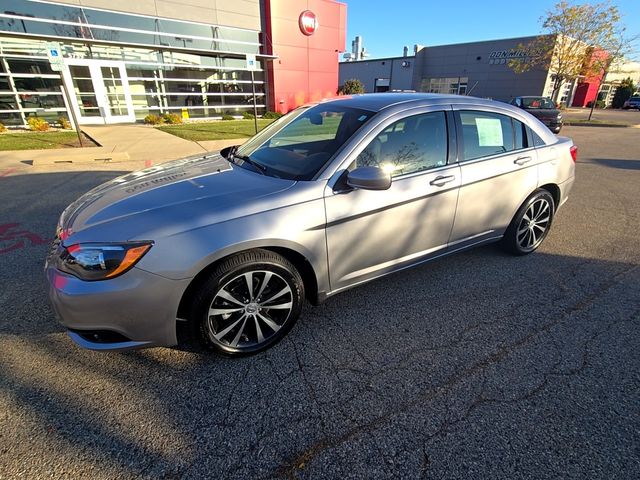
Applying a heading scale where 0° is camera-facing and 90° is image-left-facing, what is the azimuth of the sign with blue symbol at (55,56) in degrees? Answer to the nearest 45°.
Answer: approximately 0°

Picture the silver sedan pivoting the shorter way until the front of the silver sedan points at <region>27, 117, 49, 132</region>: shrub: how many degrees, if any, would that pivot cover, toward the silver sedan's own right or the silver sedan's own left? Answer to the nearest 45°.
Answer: approximately 90° to the silver sedan's own right

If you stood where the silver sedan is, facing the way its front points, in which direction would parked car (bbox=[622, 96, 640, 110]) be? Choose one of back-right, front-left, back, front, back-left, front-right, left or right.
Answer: back

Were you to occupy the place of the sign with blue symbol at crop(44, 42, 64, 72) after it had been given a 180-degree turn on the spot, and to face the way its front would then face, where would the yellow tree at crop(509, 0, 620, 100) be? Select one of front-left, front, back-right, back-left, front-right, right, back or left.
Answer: right

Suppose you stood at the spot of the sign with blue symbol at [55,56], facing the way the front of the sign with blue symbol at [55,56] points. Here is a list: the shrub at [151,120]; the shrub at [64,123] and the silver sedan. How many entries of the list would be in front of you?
1

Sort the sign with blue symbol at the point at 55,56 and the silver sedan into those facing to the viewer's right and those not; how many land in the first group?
0

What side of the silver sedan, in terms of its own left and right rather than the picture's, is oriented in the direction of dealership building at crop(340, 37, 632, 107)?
back

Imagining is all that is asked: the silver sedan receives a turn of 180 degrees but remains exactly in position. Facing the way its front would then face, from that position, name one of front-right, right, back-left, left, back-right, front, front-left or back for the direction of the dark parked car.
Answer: front

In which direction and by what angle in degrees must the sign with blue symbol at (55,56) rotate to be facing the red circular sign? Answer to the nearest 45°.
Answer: approximately 135° to its left

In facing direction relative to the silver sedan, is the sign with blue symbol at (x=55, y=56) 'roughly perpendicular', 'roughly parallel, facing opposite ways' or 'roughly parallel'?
roughly perpendicular

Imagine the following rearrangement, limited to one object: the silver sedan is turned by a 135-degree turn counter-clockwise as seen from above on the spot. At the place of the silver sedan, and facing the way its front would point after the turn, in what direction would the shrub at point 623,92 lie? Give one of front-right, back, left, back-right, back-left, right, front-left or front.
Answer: front-left

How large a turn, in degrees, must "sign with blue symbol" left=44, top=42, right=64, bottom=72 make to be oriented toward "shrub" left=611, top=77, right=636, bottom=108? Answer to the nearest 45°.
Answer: approximately 90° to its left

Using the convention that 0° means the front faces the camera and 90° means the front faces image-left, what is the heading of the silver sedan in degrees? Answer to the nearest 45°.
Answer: approximately 45°

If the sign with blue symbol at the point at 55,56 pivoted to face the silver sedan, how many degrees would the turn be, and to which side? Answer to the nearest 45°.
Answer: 0° — it already faces it
